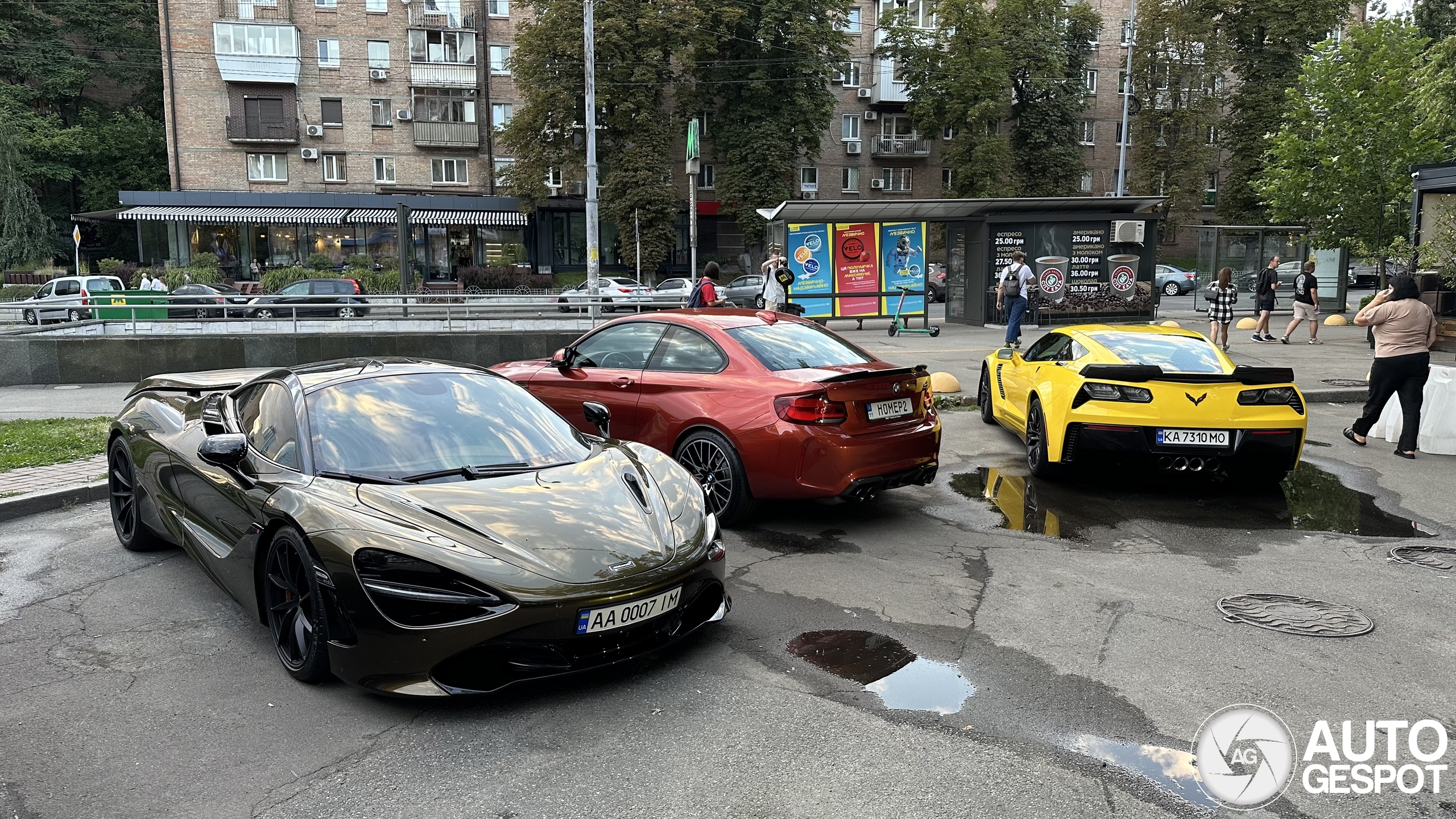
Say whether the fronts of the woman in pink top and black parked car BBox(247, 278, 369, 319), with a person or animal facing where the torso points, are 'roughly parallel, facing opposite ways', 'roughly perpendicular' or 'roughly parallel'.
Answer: roughly perpendicular

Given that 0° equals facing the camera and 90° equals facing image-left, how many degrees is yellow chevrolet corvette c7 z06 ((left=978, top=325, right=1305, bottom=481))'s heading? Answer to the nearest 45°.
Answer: approximately 135°

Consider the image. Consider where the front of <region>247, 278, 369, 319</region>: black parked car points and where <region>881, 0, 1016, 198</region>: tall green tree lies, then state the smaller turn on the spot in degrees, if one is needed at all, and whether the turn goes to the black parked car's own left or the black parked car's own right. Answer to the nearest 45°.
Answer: approximately 135° to the black parked car's own right

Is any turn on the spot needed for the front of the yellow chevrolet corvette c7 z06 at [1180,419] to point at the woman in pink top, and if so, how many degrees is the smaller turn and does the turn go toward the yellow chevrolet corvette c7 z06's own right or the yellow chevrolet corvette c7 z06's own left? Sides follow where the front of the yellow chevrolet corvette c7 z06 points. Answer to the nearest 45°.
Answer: approximately 90° to the yellow chevrolet corvette c7 z06's own right

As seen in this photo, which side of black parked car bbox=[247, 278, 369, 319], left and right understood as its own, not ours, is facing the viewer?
left

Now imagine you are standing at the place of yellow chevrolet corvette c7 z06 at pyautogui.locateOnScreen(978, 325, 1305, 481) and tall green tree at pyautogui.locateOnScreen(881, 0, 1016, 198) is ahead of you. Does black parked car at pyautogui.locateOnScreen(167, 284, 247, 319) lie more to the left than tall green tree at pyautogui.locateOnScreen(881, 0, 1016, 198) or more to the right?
left
